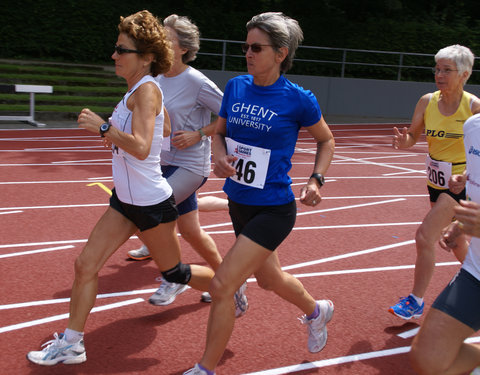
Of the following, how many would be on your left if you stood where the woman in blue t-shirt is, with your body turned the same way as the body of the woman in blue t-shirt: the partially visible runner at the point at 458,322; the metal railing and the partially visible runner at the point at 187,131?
1

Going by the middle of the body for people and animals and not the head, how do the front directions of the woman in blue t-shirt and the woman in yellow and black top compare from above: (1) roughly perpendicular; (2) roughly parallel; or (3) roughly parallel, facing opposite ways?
roughly parallel

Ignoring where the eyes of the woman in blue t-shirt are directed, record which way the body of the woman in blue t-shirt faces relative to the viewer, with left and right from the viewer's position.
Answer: facing the viewer and to the left of the viewer

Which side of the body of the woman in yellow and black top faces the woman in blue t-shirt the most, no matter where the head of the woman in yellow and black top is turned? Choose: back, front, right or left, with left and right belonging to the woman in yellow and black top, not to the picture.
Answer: front

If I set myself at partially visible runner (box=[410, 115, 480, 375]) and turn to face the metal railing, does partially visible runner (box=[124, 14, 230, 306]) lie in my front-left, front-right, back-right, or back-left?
front-left

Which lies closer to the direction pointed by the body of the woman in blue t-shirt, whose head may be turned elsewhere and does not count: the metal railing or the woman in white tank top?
the woman in white tank top

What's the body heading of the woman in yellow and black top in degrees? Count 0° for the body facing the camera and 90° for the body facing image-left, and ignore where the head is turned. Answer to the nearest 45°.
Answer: approximately 45°

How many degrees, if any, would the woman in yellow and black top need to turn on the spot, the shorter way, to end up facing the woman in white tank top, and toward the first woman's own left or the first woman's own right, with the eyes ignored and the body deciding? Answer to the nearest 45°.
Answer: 0° — they already face them

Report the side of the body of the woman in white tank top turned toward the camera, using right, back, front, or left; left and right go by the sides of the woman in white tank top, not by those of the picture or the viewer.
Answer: left

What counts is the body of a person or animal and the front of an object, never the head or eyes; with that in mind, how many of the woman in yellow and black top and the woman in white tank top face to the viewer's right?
0

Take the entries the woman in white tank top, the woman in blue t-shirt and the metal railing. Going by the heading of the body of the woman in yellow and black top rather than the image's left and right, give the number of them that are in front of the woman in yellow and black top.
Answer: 2

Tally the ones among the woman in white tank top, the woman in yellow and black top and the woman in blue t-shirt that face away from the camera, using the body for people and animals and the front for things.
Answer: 0

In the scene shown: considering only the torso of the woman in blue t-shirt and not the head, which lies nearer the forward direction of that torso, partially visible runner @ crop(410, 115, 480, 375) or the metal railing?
the partially visible runner

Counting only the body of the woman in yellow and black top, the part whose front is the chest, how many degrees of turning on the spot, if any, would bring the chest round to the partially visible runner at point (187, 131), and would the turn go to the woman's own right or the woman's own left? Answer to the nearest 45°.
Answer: approximately 45° to the woman's own right

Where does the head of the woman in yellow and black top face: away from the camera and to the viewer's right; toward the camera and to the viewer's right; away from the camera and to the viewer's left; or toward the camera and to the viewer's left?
toward the camera and to the viewer's left

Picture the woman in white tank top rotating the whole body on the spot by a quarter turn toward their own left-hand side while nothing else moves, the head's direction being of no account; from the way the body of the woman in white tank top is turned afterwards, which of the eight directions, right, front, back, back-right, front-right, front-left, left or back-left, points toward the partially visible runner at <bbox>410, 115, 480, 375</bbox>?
front-left

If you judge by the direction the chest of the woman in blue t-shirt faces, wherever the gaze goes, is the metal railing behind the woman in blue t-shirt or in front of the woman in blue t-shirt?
behind

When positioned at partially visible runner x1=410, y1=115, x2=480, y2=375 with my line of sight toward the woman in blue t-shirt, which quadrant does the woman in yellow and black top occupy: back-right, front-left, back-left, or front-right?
front-right
